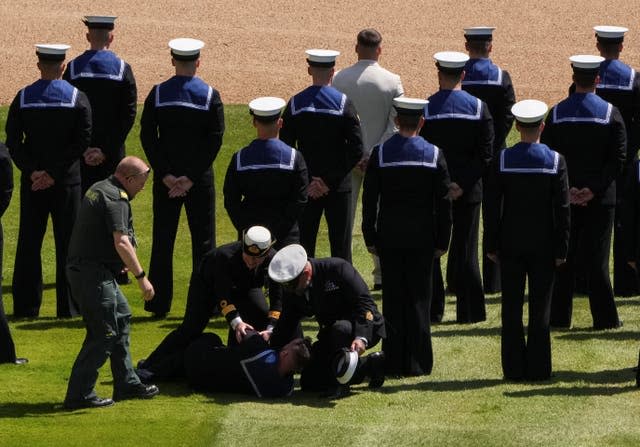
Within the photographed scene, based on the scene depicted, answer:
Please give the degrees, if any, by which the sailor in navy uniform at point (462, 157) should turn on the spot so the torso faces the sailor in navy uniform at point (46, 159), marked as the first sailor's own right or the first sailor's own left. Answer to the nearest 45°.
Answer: approximately 90° to the first sailor's own left

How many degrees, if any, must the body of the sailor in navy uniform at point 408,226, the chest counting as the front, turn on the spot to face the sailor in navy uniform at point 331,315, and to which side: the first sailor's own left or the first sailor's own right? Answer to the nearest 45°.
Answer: approximately 135° to the first sailor's own left

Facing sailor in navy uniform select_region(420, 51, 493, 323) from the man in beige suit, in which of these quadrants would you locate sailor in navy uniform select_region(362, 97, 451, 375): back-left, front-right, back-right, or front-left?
front-right

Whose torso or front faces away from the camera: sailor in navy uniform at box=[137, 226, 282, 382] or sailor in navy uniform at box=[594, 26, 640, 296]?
sailor in navy uniform at box=[594, 26, 640, 296]

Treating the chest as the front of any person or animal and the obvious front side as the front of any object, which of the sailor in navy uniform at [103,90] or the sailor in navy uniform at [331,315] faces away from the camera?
the sailor in navy uniform at [103,90]

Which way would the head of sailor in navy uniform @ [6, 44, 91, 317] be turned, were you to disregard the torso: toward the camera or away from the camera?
away from the camera

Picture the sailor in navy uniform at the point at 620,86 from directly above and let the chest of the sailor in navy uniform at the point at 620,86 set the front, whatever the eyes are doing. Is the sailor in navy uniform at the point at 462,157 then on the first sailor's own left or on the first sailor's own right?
on the first sailor's own left

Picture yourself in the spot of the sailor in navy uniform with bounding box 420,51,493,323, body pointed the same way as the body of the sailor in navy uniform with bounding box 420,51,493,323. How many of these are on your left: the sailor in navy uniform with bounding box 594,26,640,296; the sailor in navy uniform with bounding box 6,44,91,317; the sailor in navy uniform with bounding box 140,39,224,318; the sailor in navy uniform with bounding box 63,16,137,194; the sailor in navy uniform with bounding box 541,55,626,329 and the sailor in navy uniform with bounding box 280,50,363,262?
4

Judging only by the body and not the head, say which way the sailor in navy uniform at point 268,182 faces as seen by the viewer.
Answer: away from the camera

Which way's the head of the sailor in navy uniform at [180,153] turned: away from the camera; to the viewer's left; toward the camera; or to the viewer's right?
away from the camera

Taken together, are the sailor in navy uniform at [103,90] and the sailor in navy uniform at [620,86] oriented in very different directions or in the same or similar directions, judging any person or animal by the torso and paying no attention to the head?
same or similar directions

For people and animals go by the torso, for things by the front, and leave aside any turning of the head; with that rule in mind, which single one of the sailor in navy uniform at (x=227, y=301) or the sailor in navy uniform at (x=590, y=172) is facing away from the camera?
the sailor in navy uniform at (x=590, y=172)

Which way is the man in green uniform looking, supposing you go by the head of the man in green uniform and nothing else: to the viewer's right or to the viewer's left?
to the viewer's right

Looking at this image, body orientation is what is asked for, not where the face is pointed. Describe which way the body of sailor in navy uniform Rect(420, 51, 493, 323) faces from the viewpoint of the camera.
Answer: away from the camera

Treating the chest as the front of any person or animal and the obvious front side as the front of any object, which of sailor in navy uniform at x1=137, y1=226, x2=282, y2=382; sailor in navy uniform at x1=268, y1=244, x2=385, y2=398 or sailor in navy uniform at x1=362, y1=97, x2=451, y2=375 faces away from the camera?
sailor in navy uniform at x1=362, y1=97, x2=451, y2=375

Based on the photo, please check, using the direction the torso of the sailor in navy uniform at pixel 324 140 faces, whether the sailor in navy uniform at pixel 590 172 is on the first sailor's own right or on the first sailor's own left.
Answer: on the first sailor's own right

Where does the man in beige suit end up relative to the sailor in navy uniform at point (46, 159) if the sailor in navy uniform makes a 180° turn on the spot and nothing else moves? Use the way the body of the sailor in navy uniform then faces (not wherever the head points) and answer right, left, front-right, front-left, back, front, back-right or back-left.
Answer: left

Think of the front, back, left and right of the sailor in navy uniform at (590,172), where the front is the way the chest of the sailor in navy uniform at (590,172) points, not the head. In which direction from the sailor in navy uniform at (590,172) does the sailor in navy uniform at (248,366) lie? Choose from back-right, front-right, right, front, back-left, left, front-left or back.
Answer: back-left

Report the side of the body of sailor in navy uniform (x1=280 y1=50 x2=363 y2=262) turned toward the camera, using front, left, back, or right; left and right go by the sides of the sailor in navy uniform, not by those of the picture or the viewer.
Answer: back

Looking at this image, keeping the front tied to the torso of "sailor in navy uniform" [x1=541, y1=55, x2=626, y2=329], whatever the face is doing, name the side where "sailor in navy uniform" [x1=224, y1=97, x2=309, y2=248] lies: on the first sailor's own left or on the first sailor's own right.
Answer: on the first sailor's own left
